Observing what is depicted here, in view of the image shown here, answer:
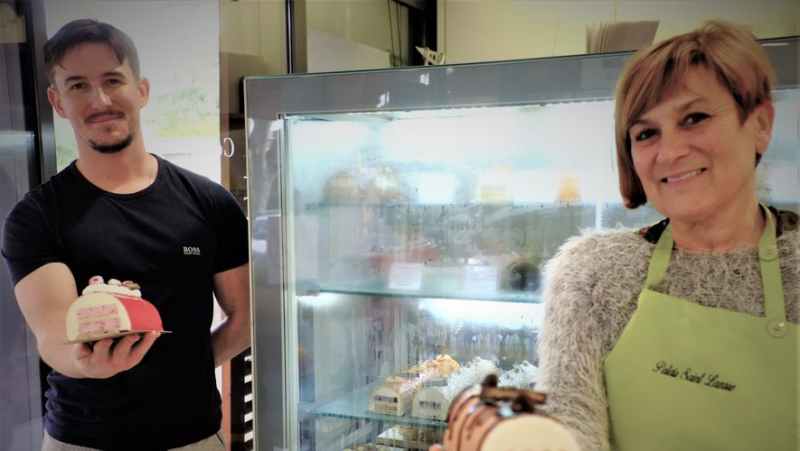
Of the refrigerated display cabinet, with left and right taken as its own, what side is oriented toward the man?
right

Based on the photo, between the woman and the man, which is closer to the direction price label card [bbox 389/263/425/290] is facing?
the woman

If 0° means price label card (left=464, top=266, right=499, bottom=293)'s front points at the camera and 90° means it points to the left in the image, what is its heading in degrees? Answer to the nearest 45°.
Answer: approximately 0°

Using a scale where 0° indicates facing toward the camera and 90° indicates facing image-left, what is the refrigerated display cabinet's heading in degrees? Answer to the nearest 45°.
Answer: approximately 0°
